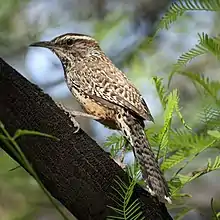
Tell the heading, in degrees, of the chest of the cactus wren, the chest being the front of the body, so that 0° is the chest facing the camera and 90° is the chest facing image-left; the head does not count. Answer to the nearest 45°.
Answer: approximately 90°
